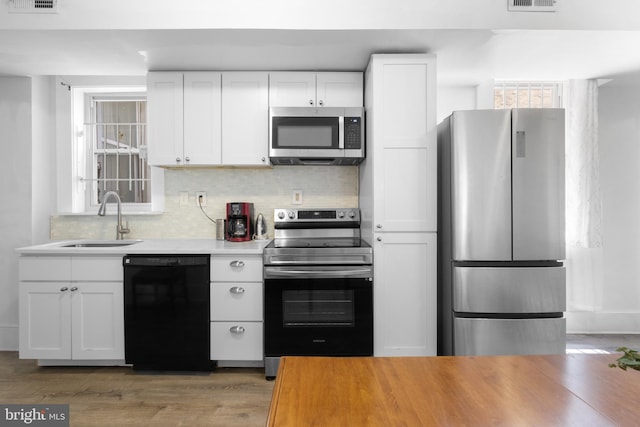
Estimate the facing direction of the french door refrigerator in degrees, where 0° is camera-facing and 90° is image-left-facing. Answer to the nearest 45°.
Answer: approximately 0°

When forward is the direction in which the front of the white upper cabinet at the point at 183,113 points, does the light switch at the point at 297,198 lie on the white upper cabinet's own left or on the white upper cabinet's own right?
on the white upper cabinet's own left

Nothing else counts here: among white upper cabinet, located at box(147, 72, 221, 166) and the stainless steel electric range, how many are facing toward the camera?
2
